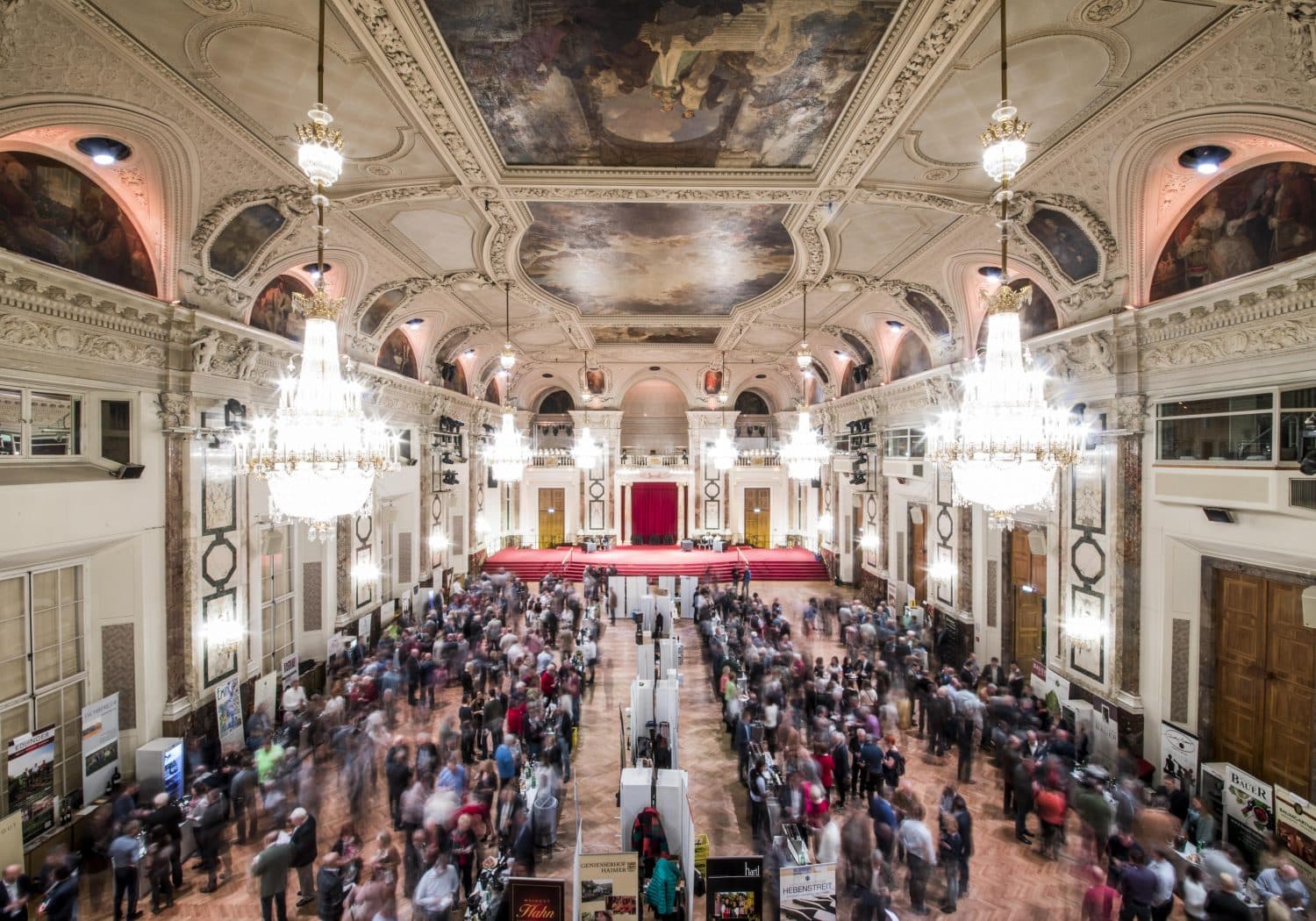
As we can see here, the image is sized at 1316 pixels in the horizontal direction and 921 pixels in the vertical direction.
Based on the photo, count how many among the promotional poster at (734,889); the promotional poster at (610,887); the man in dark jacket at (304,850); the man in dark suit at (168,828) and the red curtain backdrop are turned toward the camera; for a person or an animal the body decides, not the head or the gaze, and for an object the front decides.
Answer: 3

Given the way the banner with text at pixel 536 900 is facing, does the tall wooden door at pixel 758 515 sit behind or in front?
behind

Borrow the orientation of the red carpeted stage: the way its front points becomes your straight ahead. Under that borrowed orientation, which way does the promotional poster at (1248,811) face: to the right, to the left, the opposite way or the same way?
to the right

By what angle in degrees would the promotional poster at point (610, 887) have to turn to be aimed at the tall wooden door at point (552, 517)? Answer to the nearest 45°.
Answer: approximately 180°

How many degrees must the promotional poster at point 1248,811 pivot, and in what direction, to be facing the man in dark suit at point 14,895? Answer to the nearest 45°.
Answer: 0° — it already faces them

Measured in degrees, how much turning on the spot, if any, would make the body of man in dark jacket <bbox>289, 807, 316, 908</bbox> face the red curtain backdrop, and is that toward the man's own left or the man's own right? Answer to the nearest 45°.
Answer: approximately 135° to the man's own right

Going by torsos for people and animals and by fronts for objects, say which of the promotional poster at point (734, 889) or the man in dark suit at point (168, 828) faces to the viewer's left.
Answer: the man in dark suit

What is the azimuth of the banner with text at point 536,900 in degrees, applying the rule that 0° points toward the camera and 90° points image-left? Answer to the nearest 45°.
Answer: approximately 0°

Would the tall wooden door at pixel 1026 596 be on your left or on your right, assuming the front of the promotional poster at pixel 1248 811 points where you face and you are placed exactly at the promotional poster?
on your right

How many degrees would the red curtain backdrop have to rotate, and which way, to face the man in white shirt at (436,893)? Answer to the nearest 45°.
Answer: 0° — it already faces them
